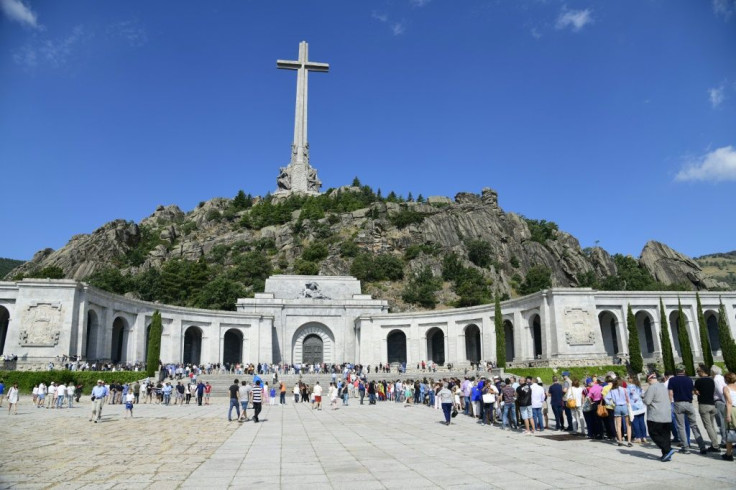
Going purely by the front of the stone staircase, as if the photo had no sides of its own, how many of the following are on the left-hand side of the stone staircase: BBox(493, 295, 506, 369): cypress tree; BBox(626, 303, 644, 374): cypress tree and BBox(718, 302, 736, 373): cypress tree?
3

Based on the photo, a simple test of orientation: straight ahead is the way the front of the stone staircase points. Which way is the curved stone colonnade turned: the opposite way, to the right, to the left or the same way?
the same way

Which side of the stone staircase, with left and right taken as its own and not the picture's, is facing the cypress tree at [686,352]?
left

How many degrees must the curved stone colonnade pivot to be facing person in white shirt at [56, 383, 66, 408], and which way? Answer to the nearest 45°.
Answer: approximately 45° to its right

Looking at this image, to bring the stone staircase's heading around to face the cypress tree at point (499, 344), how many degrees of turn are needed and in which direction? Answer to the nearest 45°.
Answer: approximately 90° to its left

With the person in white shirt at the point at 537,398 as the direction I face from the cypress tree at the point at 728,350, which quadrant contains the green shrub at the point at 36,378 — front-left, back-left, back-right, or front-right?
front-right

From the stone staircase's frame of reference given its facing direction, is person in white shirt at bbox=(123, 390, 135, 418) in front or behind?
in front

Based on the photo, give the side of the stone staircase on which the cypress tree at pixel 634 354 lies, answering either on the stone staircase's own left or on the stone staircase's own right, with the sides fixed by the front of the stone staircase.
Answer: on the stone staircase's own left

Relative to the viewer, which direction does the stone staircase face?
toward the camera

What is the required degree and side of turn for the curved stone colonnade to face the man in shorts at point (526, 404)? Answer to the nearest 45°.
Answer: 0° — it already faces them

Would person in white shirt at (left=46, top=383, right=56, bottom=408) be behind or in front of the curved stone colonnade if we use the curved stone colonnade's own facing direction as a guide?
in front

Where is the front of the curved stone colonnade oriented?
toward the camera

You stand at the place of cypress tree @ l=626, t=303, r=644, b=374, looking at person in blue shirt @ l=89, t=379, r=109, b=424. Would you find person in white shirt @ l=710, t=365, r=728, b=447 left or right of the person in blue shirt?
left

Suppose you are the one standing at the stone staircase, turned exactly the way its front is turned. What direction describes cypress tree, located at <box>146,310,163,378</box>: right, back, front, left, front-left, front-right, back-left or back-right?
right

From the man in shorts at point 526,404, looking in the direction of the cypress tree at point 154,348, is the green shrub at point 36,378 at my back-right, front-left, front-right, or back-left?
front-left
